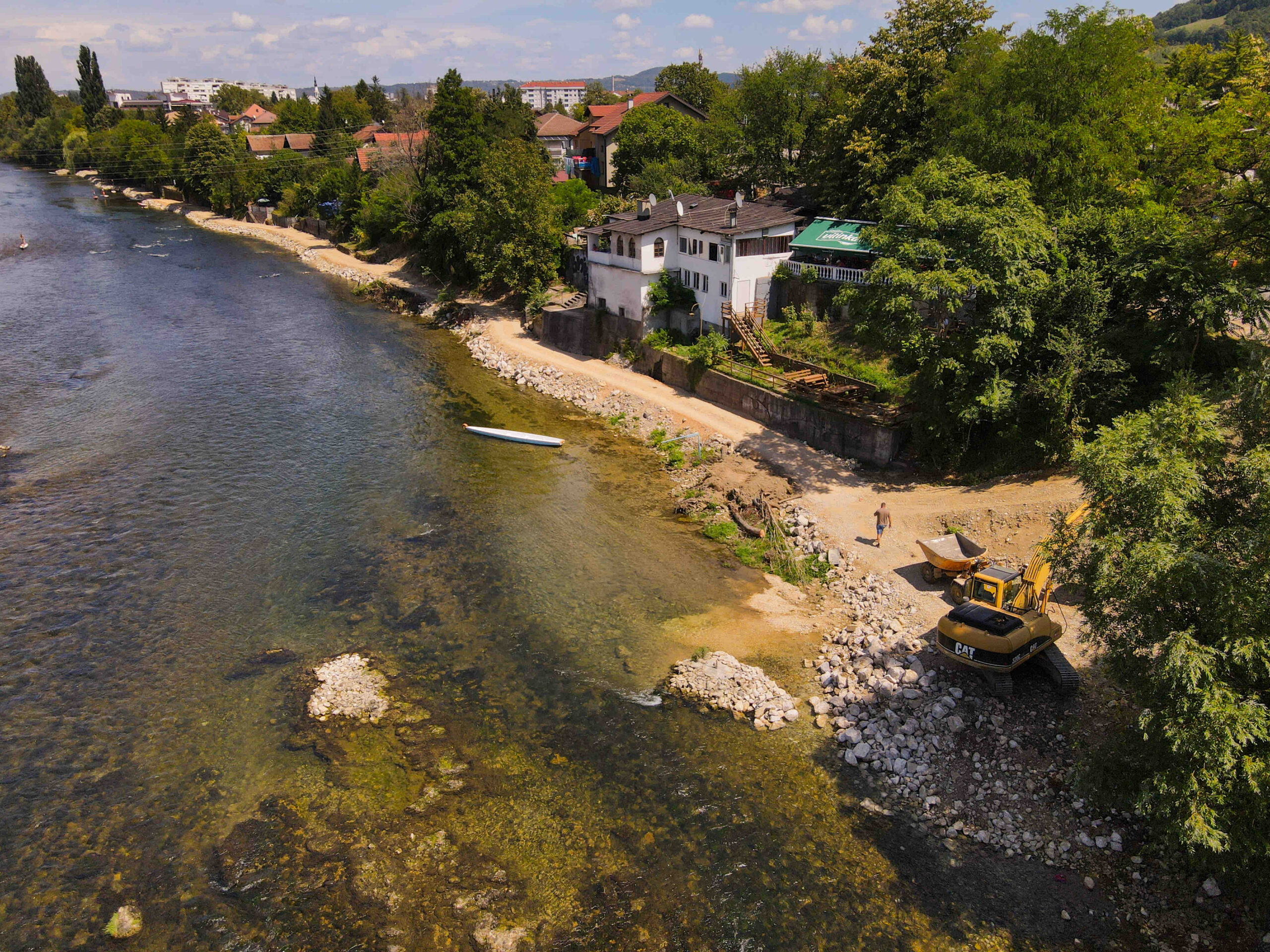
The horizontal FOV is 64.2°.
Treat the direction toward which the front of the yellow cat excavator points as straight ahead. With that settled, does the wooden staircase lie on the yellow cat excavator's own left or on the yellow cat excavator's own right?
on the yellow cat excavator's own left

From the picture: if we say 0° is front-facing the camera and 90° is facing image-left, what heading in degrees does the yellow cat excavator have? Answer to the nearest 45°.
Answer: approximately 225°

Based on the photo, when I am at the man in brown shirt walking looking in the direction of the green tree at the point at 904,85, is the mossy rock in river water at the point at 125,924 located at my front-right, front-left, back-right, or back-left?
back-left

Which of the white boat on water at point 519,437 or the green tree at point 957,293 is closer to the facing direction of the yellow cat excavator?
the green tree

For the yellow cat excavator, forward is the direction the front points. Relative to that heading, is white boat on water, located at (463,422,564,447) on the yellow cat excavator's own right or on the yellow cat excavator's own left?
on the yellow cat excavator's own left

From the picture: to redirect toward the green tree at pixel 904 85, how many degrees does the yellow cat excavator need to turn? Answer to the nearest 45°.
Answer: approximately 45° to its left

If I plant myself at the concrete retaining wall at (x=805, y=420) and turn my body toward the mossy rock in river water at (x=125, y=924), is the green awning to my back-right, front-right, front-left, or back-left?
back-right

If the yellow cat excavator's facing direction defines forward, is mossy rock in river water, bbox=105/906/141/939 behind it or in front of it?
behind

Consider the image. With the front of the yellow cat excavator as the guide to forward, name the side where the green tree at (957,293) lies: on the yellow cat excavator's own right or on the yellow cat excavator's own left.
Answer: on the yellow cat excavator's own left
